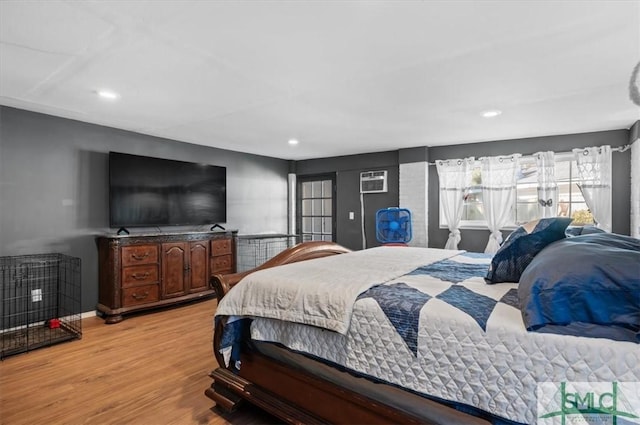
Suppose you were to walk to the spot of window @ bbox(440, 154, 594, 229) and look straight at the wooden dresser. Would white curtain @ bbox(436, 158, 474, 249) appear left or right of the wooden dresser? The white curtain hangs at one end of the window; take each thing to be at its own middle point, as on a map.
right

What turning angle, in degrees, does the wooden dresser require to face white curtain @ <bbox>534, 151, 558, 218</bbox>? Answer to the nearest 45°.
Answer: approximately 45° to its left

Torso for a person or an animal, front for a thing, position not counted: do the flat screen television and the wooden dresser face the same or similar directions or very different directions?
same or similar directions

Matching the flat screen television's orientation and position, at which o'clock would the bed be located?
The bed is roughly at 1 o'clock from the flat screen television.

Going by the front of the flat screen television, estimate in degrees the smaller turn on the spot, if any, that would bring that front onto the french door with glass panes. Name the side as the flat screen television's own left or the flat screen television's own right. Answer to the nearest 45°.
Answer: approximately 45° to the flat screen television's own left

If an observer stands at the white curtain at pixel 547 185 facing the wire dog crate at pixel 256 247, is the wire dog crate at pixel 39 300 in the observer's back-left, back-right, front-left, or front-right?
front-left

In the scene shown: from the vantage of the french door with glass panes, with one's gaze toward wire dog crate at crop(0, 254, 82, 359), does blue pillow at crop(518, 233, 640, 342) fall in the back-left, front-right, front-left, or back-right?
front-left

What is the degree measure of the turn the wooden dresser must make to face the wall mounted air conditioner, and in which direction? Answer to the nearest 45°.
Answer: approximately 45° to its left

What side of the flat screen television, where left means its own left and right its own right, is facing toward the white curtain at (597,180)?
front

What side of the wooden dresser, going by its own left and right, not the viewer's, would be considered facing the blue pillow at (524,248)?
front

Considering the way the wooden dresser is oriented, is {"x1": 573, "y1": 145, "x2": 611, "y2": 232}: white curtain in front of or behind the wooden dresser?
in front

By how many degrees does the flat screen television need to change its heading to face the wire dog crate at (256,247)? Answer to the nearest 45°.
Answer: approximately 90° to its left

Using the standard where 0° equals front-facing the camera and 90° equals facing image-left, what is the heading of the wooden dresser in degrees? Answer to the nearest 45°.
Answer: approximately 315°

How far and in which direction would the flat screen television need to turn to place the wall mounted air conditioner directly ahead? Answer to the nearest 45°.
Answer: approximately 45° to its left

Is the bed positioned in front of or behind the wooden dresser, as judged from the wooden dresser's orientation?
in front

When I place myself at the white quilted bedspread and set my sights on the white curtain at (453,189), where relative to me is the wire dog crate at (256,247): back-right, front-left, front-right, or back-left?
front-left

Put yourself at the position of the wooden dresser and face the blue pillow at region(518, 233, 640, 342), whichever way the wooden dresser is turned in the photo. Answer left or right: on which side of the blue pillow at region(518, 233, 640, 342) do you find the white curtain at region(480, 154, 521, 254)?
left

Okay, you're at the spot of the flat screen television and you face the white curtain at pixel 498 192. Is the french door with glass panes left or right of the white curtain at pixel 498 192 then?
left

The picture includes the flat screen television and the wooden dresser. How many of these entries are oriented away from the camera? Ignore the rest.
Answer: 0
